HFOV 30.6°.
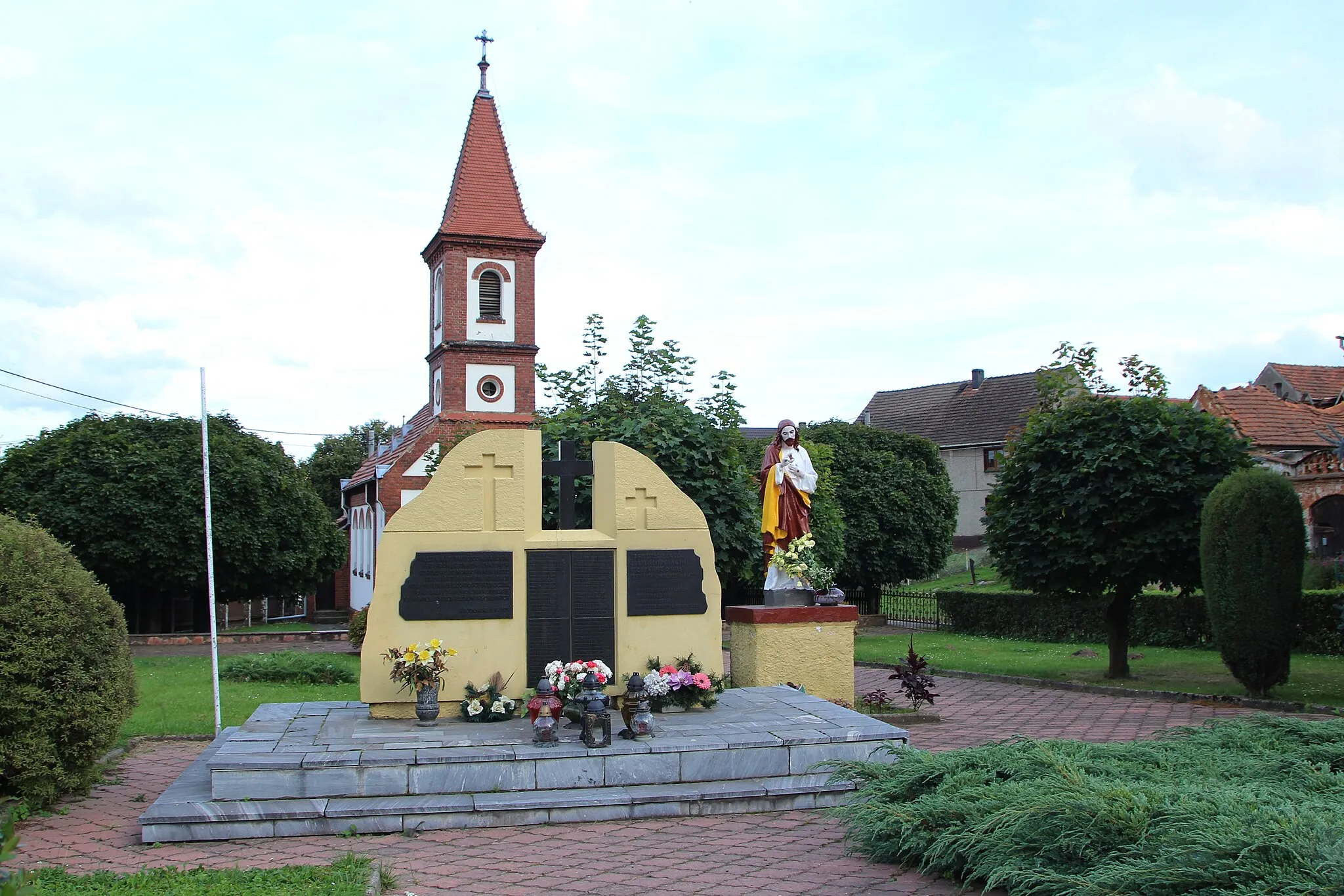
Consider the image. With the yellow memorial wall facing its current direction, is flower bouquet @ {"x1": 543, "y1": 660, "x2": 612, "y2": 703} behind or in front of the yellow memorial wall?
in front

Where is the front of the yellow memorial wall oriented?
toward the camera

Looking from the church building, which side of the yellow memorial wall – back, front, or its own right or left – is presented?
back

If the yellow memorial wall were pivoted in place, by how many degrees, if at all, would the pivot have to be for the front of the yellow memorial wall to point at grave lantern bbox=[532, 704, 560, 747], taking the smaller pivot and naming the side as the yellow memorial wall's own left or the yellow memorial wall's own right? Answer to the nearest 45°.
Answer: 0° — it already faces it

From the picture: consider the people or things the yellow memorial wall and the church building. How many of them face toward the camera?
2

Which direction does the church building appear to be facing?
toward the camera

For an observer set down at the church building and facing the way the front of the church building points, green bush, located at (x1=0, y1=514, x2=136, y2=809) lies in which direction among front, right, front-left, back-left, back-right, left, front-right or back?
front

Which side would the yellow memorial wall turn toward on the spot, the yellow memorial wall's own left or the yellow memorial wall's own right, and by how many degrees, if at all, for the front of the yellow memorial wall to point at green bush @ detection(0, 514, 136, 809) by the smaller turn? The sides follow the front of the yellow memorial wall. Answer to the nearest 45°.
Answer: approximately 45° to the yellow memorial wall's own right

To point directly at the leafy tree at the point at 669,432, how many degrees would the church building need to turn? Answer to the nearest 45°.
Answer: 0° — it already faces it
